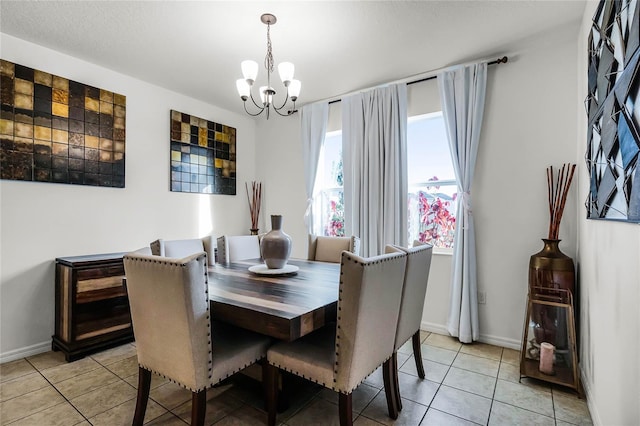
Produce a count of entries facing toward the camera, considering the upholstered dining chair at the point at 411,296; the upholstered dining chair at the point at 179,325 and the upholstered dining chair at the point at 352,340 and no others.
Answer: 0

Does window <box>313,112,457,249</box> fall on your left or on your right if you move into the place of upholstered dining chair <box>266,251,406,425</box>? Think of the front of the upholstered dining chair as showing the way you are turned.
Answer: on your right

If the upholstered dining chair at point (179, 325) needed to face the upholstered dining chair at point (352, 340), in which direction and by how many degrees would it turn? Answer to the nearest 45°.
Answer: approximately 45° to its right

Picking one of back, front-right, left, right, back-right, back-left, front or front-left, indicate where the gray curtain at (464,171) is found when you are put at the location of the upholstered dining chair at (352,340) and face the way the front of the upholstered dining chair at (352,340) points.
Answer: right

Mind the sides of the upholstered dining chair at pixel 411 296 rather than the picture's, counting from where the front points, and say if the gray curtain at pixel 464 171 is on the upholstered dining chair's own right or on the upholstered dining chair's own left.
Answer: on the upholstered dining chair's own right

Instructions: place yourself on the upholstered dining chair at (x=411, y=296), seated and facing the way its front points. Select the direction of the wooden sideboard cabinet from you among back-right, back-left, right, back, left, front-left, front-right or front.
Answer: front-left

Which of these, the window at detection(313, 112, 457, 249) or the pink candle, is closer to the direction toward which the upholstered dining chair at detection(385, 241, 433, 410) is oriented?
the window

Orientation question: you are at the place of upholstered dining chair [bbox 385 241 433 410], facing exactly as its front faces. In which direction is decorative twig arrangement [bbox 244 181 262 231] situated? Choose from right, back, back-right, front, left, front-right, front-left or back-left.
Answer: front

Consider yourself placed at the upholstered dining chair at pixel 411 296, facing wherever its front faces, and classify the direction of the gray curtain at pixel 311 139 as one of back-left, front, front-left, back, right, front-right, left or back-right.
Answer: front

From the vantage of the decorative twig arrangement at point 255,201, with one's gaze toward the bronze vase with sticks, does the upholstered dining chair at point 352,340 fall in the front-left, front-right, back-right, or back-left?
front-right

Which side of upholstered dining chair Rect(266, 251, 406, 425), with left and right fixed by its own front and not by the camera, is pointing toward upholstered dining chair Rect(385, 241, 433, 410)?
right

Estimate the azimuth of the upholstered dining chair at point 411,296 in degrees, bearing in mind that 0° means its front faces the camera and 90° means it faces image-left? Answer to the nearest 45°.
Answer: approximately 135°

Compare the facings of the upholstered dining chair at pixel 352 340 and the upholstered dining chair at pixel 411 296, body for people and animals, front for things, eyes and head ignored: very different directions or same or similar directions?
same or similar directions

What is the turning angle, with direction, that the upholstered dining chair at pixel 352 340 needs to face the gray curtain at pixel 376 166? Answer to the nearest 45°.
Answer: approximately 45° to its right

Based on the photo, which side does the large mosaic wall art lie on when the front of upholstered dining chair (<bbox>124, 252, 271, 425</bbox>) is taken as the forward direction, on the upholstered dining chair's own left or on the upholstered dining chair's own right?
on the upholstered dining chair's own left

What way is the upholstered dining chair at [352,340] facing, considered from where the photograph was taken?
facing away from the viewer and to the left of the viewer
